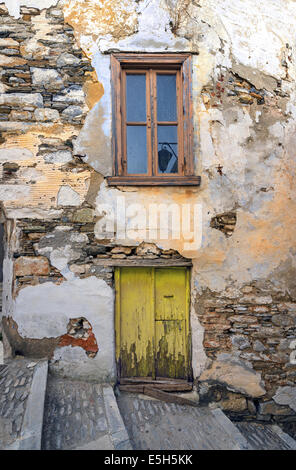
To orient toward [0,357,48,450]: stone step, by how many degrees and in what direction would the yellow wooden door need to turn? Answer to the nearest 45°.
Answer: approximately 45° to its right

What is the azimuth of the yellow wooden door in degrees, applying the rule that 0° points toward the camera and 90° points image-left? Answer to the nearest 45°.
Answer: approximately 0°
